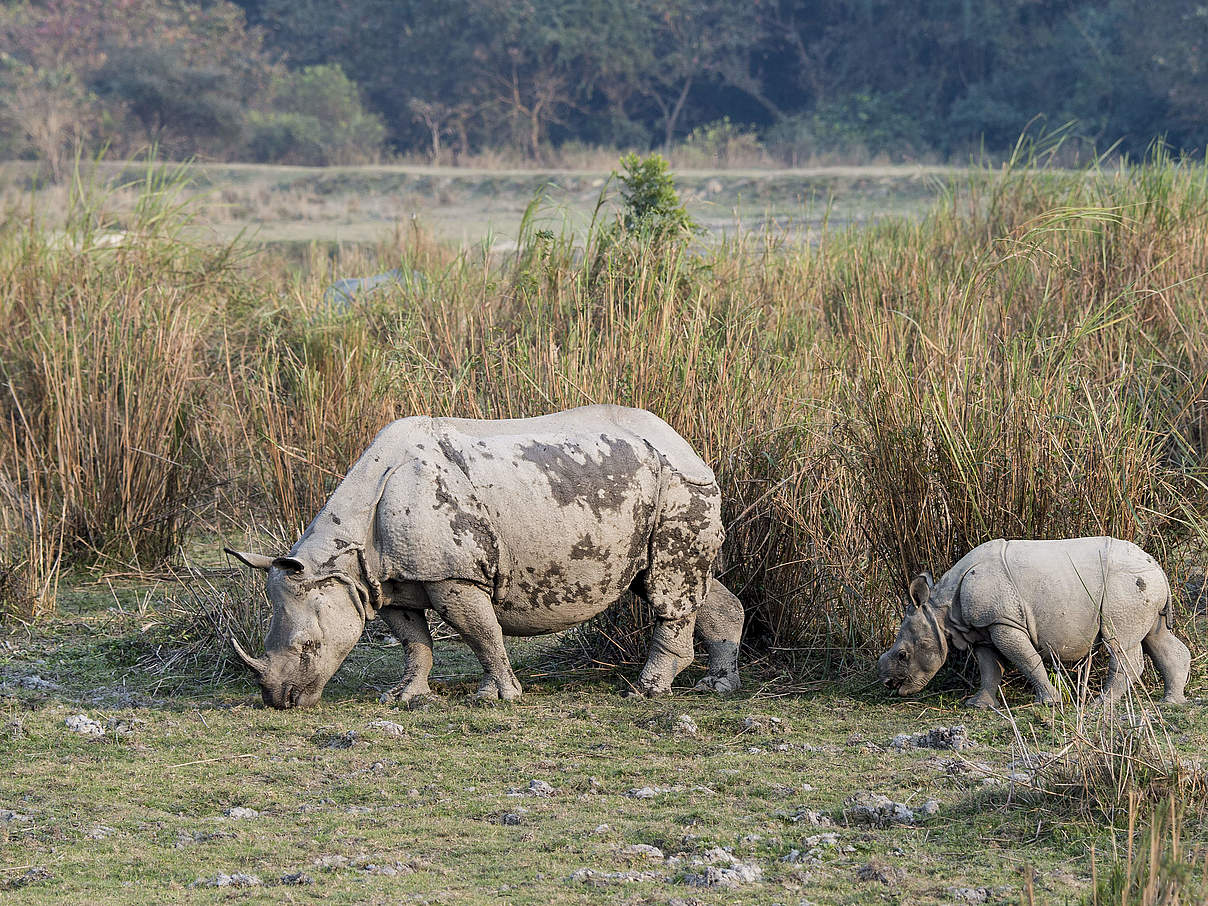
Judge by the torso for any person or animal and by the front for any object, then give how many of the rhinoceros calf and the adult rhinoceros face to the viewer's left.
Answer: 2

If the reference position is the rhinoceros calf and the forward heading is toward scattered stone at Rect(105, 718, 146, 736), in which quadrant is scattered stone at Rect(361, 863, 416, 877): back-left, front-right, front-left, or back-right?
front-left

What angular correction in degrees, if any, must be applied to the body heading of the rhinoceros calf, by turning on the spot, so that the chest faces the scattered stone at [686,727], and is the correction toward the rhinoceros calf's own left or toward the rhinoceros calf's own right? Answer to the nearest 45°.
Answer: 0° — it already faces it

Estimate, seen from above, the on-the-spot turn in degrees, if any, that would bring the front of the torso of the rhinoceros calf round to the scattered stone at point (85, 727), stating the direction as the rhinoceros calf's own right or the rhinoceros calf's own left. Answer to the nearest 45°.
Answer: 0° — it already faces it

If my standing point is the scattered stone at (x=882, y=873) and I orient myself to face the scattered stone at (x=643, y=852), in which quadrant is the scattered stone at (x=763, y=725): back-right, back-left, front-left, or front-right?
front-right

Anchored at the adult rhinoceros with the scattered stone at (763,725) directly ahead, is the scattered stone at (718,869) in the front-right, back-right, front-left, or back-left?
front-right

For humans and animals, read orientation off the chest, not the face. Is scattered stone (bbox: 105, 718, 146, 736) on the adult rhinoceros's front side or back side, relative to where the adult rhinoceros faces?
on the front side

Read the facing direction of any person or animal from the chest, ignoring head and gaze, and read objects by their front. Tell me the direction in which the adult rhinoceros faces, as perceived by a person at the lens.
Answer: facing to the left of the viewer

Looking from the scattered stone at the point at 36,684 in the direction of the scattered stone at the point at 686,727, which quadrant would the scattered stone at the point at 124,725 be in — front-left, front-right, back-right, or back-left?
front-right

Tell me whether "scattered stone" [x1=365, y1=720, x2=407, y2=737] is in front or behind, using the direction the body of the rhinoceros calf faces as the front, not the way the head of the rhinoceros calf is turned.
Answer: in front

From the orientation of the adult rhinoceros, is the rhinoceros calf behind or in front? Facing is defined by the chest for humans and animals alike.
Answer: behind

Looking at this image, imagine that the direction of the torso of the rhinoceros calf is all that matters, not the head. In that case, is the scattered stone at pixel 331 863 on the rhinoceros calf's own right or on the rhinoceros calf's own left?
on the rhinoceros calf's own left

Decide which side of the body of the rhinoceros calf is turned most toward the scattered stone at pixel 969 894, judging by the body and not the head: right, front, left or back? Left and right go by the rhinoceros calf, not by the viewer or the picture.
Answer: left

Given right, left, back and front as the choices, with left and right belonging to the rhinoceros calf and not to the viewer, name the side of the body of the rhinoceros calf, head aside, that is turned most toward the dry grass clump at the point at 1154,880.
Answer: left

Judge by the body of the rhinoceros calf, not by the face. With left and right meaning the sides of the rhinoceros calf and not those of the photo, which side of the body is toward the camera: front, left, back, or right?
left
